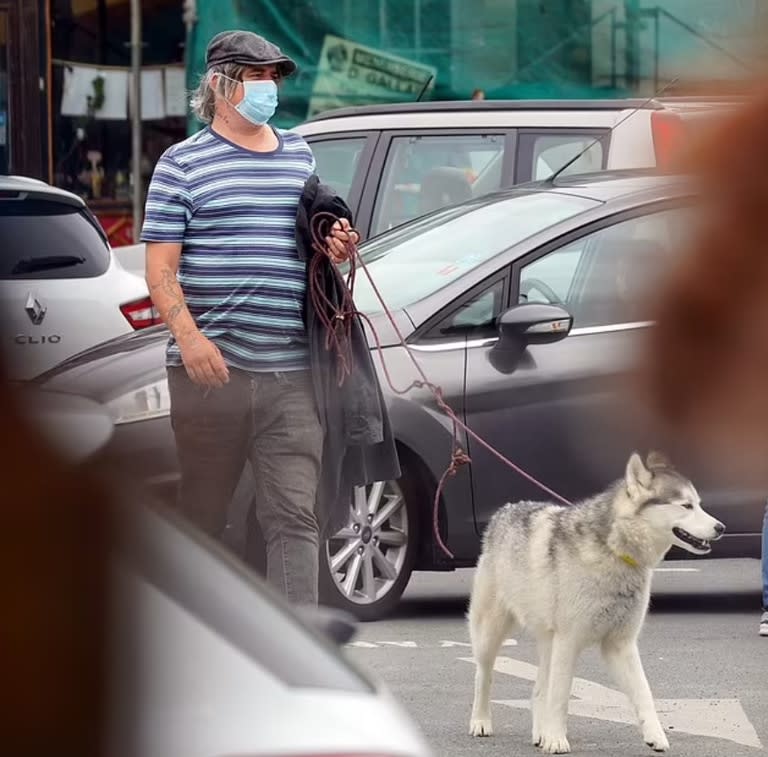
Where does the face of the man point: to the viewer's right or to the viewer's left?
to the viewer's right

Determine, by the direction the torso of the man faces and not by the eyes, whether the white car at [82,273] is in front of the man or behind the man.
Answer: behind

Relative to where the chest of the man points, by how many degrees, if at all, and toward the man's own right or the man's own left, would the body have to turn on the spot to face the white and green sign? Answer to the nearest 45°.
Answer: approximately 135° to the man's own left

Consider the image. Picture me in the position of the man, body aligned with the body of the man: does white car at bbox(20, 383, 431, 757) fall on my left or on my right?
on my right

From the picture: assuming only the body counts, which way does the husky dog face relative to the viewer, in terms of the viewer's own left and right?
facing the viewer and to the right of the viewer

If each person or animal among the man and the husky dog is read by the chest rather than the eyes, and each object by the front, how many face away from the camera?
0

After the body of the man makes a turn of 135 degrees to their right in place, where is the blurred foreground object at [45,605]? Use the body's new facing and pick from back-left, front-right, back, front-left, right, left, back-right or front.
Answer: left
